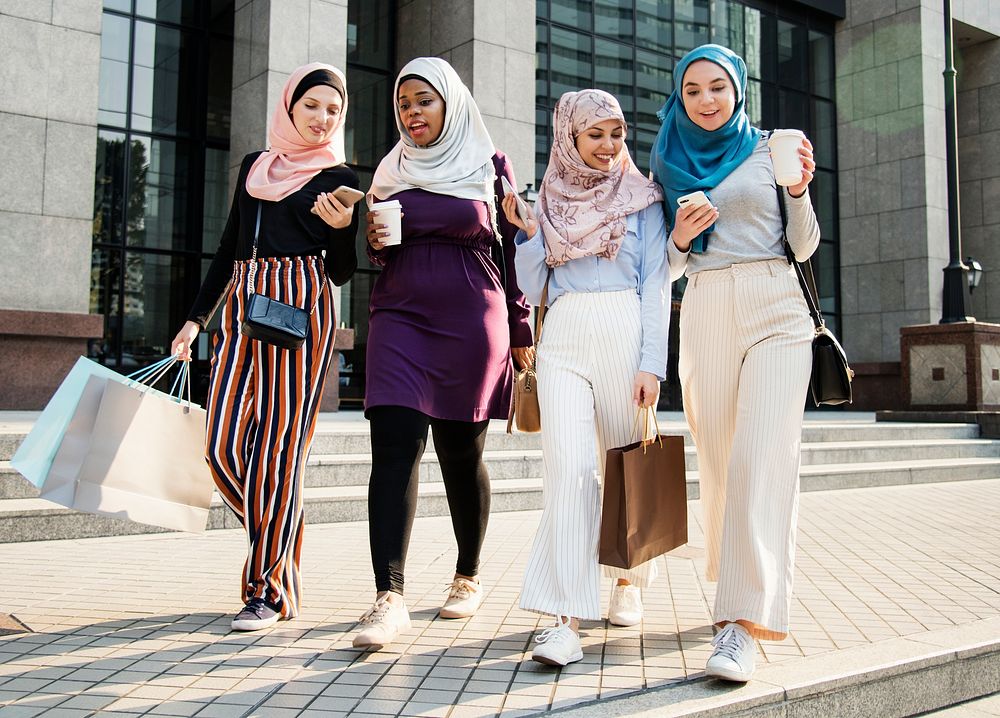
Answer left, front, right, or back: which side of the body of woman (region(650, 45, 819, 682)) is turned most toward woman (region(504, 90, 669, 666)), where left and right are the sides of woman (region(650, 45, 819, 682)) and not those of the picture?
right

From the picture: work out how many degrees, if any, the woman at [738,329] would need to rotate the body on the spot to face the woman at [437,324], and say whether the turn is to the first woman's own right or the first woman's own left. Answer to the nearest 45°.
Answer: approximately 90° to the first woman's own right

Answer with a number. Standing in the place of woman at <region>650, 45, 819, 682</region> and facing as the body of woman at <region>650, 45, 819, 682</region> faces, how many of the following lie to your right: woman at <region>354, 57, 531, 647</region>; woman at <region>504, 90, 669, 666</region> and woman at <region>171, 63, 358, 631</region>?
3

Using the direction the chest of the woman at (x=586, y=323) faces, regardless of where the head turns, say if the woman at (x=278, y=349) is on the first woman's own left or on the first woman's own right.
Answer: on the first woman's own right

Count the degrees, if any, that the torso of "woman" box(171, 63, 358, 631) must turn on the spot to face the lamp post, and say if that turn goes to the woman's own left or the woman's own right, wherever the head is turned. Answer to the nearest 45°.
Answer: approximately 135° to the woman's own left

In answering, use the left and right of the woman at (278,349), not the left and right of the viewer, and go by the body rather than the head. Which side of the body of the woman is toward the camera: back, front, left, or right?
front

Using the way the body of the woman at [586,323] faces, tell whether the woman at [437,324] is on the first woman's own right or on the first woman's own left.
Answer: on the first woman's own right

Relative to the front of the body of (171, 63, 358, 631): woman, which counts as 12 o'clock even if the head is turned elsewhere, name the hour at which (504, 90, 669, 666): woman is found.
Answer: (504, 90, 669, 666): woman is roughly at 10 o'clock from (171, 63, 358, 631): woman.

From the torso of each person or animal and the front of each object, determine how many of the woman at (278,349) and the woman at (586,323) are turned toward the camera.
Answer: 2

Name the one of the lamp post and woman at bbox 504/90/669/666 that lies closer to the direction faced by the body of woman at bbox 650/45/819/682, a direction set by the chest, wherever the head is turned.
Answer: the woman

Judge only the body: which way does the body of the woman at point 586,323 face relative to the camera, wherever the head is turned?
toward the camera

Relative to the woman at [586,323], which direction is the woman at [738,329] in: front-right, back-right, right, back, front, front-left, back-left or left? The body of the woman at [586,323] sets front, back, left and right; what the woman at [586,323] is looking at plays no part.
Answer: left

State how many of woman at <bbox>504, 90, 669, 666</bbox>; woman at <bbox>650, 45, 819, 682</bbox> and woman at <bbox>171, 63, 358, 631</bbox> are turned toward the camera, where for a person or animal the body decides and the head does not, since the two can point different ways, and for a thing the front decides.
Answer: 3
